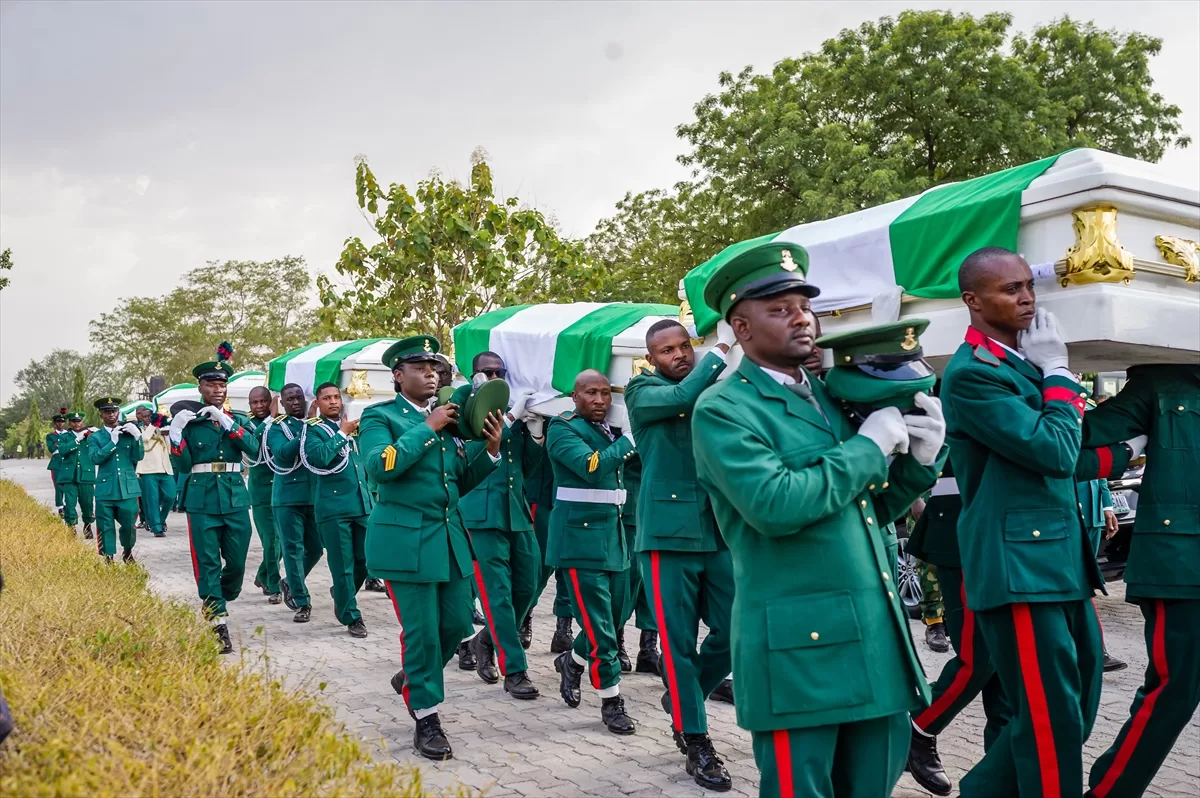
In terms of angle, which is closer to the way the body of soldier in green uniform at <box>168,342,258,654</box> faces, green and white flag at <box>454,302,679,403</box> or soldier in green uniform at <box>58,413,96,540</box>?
the green and white flag

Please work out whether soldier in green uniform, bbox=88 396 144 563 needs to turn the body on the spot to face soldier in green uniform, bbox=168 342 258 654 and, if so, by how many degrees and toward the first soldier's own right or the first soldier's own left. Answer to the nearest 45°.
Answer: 0° — they already face them

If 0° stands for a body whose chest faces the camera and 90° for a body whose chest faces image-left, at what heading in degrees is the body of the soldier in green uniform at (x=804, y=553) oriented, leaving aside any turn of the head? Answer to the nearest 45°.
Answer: approximately 315°
